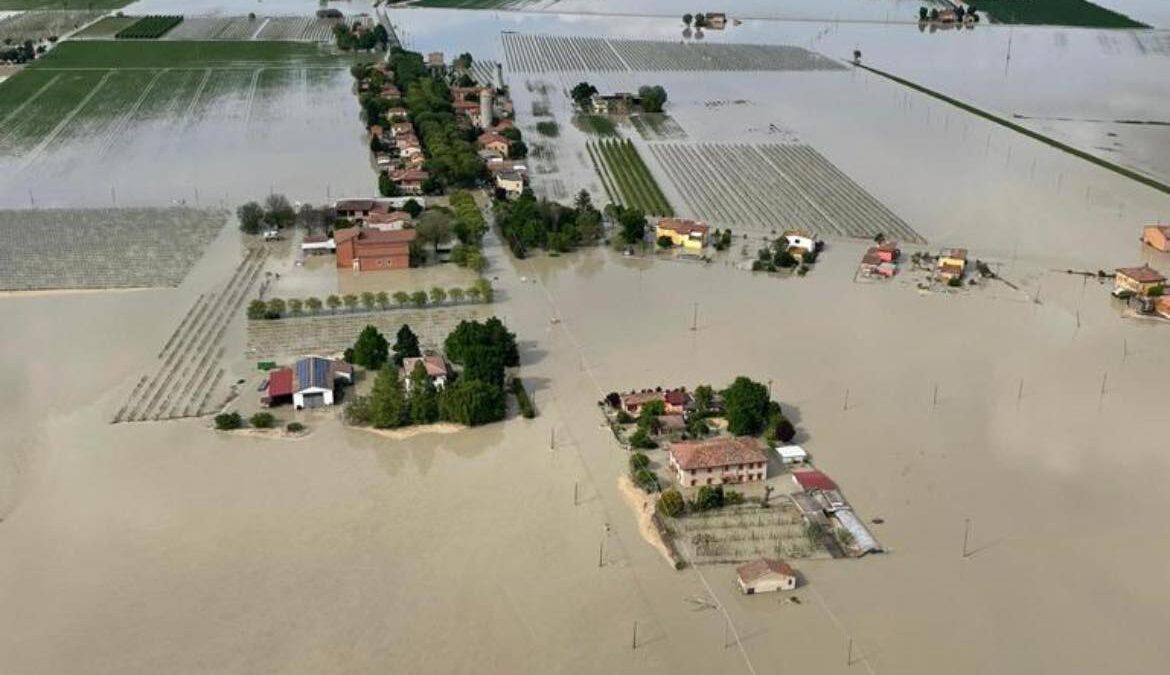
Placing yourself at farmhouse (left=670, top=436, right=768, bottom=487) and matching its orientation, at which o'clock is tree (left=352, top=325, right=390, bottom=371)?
The tree is roughly at 4 o'clock from the farmhouse.

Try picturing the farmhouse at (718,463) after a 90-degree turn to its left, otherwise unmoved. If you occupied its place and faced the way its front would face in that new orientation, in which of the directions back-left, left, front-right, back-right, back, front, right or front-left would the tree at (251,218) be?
back-left

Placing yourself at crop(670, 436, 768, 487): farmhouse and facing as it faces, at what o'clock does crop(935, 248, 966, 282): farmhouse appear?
crop(935, 248, 966, 282): farmhouse is roughly at 7 o'clock from crop(670, 436, 768, 487): farmhouse.

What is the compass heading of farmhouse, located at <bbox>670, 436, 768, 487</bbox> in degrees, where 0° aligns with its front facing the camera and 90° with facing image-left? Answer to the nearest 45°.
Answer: approximately 0°

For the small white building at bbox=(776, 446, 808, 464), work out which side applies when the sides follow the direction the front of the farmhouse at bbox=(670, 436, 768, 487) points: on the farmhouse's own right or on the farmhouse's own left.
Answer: on the farmhouse's own left

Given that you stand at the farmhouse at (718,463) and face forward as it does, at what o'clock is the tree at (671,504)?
The tree is roughly at 1 o'clock from the farmhouse.

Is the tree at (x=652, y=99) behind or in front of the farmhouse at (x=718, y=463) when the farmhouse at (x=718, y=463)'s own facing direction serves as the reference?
behind

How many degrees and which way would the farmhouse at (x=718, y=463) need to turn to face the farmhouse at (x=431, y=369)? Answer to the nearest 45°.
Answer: approximately 135° to its right

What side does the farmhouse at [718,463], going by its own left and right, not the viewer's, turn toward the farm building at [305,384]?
right

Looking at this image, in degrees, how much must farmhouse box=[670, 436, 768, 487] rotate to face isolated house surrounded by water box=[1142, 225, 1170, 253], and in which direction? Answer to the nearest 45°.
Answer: approximately 135° to its left

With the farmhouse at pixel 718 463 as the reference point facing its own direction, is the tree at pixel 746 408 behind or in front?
behind

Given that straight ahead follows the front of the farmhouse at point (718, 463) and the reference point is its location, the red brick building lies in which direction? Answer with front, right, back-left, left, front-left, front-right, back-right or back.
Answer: back-right
